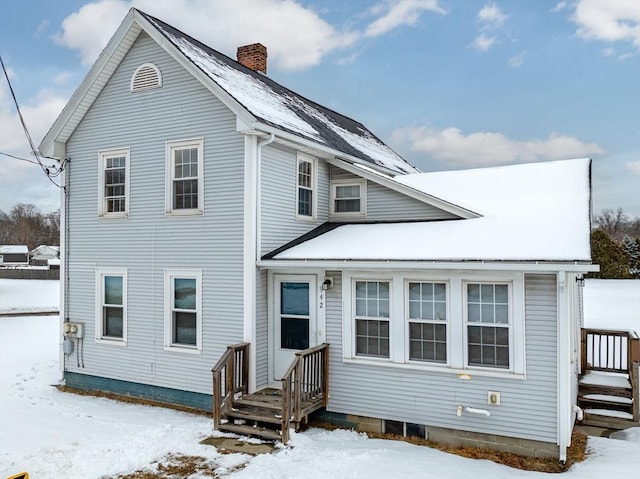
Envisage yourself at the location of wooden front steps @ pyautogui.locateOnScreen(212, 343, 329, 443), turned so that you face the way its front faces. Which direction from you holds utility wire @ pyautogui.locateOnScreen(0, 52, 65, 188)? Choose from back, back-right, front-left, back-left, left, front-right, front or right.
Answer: right

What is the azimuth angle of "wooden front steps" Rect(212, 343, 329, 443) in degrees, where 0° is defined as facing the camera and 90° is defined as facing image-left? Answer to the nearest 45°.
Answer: approximately 45°

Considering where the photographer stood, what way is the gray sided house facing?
facing the viewer and to the left of the viewer

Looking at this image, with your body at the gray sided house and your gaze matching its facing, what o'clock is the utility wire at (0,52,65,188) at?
The utility wire is roughly at 2 o'clock from the gray sided house.

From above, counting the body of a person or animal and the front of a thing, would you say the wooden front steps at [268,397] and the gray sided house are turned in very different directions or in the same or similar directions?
same or similar directions

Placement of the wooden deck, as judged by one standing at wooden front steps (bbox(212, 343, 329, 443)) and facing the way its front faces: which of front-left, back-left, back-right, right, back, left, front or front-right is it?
back-left
